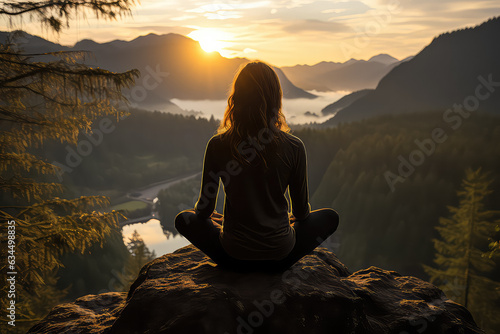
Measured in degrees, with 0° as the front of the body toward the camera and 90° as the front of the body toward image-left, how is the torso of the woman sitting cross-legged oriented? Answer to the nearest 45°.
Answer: approximately 180°

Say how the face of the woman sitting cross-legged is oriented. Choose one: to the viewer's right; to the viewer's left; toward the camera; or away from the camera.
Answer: away from the camera

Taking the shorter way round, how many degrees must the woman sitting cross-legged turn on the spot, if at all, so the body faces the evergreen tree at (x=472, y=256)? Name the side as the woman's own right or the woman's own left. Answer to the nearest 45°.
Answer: approximately 45° to the woman's own right
